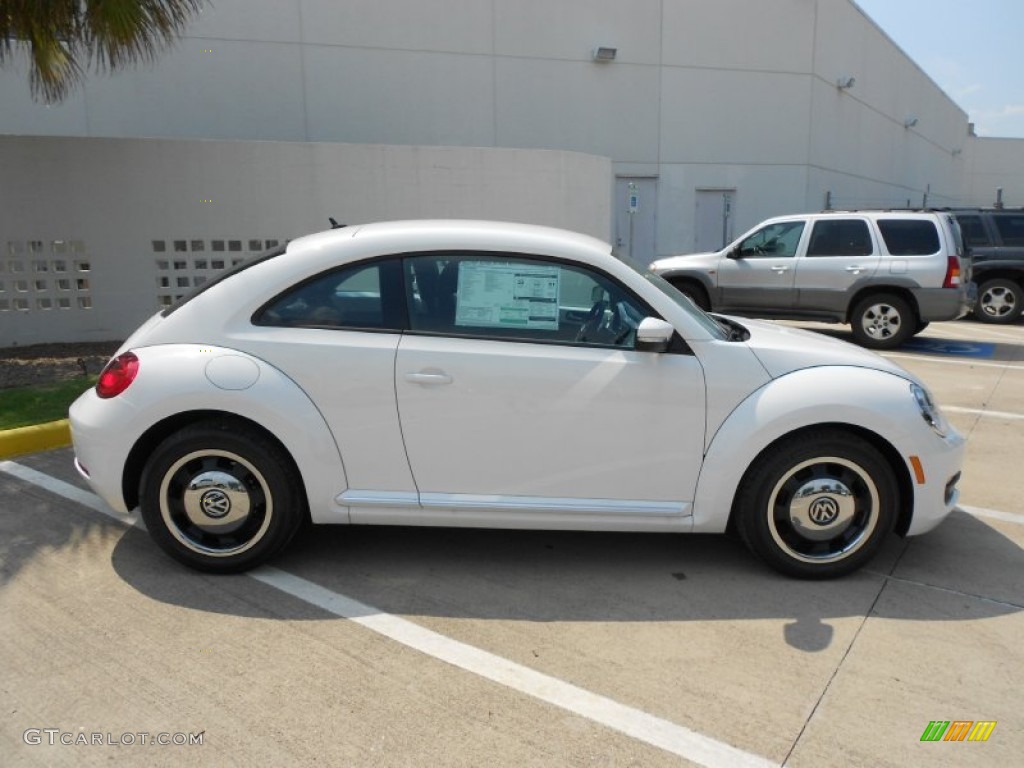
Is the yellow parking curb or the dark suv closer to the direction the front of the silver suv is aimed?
the yellow parking curb

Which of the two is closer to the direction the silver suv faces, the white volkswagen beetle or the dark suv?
the white volkswagen beetle

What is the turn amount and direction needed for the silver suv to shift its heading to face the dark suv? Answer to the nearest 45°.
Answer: approximately 135° to its right

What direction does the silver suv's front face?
to the viewer's left

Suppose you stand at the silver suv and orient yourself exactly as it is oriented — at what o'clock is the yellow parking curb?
The yellow parking curb is roughly at 10 o'clock from the silver suv.

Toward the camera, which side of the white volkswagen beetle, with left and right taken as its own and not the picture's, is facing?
right

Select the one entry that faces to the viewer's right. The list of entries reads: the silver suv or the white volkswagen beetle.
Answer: the white volkswagen beetle
